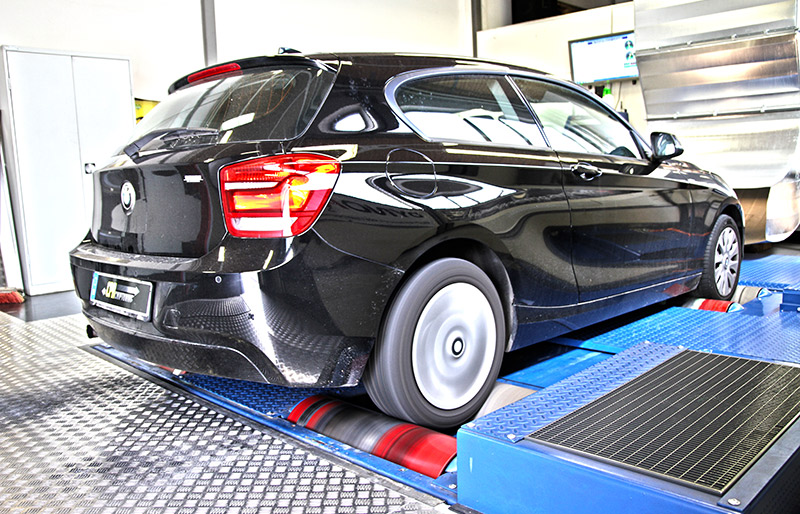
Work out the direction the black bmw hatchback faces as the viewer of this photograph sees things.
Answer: facing away from the viewer and to the right of the viewer

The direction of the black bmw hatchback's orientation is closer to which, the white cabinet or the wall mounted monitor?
the wall mounted monitor

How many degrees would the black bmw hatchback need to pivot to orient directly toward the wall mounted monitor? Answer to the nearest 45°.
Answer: approximately 45° to its left

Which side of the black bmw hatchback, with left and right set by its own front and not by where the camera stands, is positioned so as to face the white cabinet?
left

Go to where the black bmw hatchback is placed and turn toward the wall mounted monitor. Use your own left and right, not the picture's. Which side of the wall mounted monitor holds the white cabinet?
left
